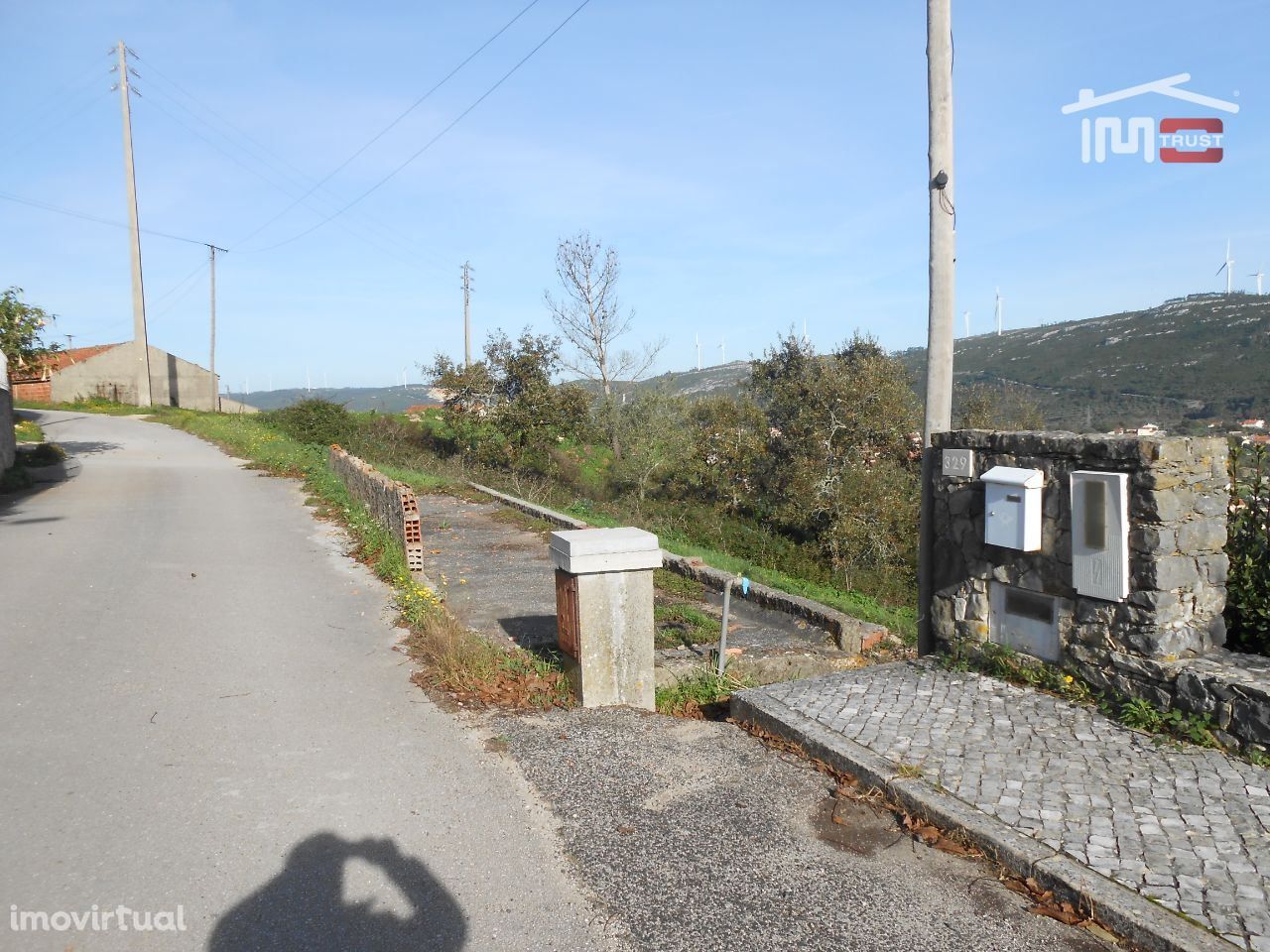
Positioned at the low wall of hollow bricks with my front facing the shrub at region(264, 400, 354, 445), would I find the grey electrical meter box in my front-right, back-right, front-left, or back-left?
back-right

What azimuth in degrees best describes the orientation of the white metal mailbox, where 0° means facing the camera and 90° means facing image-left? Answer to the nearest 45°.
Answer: approximately 45°

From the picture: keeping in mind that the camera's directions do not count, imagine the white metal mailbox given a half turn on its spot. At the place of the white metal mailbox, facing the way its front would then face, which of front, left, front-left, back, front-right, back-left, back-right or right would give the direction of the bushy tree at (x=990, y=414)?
front-left

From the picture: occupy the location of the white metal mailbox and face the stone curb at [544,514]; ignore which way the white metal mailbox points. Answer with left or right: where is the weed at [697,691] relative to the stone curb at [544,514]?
left

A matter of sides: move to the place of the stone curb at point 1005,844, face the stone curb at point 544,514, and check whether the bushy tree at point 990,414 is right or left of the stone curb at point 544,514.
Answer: right

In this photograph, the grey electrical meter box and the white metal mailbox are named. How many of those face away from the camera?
0

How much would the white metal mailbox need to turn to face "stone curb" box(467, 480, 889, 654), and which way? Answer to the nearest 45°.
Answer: approximately 90° to its right

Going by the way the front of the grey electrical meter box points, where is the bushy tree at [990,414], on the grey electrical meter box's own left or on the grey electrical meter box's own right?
on the grey electrical meter box's own right

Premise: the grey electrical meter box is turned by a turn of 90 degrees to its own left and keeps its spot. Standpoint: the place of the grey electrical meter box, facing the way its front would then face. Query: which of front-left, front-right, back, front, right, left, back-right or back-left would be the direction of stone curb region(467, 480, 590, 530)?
back

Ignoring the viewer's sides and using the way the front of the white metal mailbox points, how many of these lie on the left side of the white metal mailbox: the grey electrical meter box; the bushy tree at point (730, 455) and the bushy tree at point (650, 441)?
1

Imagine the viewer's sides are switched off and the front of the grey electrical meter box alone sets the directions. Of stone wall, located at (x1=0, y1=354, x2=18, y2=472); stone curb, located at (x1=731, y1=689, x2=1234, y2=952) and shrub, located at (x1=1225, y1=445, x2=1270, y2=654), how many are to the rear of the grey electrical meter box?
1

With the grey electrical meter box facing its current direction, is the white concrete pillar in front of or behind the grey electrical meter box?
in front

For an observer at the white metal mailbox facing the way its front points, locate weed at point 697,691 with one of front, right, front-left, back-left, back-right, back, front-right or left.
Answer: front-right
